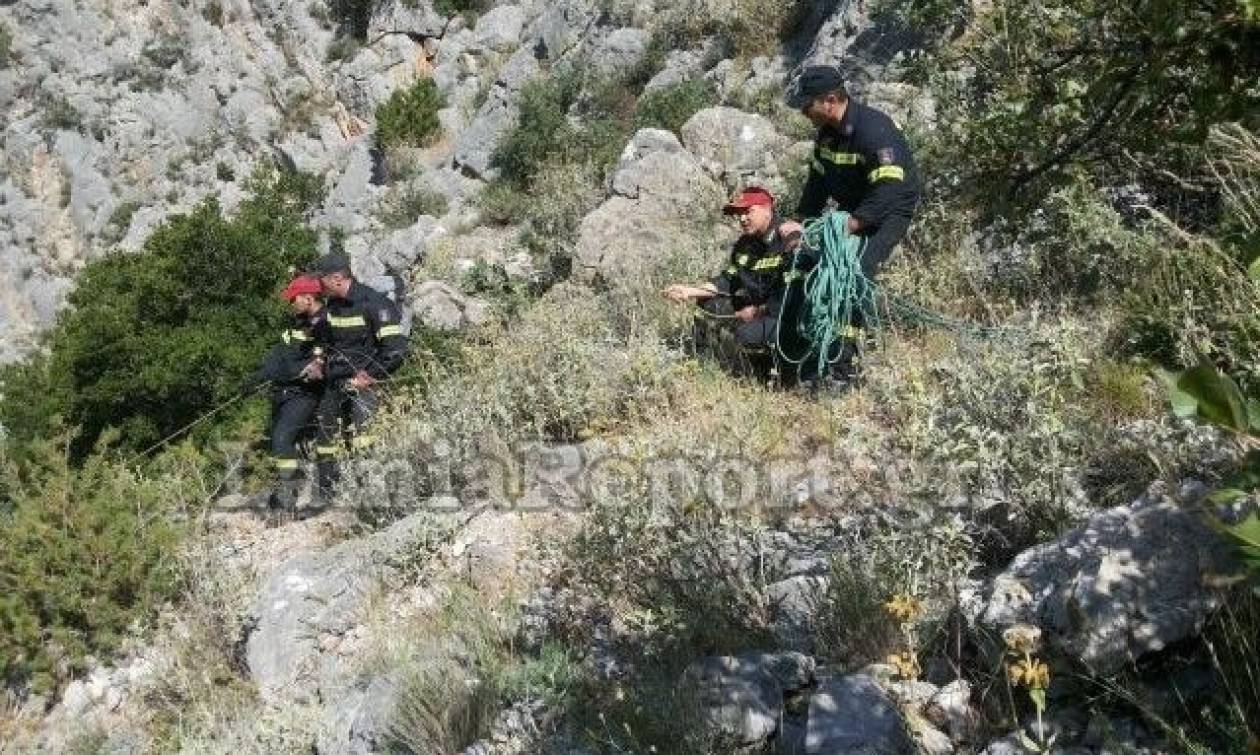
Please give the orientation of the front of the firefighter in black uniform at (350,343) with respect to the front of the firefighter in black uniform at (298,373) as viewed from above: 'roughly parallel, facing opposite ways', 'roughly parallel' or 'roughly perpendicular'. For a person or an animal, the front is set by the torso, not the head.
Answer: roughly parallel

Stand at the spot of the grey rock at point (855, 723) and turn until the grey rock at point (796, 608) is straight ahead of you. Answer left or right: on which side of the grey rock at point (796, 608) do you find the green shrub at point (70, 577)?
left

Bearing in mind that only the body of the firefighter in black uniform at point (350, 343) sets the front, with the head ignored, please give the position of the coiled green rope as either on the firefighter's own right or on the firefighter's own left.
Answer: on the firefighter's own left

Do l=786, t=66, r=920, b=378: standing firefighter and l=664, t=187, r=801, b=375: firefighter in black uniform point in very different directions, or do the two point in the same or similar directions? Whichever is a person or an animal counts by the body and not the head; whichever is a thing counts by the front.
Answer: same or similar directions

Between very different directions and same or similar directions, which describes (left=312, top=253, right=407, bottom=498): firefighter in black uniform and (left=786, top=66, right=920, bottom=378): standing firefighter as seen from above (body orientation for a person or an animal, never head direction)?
same or similar directions

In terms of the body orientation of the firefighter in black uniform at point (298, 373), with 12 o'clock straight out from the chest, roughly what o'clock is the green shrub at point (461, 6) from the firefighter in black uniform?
The green shrub is roughly at 5 o'clock from the firefighter in black uniform.

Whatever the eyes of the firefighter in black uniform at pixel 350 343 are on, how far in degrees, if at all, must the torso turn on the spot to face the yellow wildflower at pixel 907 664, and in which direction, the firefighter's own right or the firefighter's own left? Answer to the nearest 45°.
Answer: approximately 45° to the firefighter's own left

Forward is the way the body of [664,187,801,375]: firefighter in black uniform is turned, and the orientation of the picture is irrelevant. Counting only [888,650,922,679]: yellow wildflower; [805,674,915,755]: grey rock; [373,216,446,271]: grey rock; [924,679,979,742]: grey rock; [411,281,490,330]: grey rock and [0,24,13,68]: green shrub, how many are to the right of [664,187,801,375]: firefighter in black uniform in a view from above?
3

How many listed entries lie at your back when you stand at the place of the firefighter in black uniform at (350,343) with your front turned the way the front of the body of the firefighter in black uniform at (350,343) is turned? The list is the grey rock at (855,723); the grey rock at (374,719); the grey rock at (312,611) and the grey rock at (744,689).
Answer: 0

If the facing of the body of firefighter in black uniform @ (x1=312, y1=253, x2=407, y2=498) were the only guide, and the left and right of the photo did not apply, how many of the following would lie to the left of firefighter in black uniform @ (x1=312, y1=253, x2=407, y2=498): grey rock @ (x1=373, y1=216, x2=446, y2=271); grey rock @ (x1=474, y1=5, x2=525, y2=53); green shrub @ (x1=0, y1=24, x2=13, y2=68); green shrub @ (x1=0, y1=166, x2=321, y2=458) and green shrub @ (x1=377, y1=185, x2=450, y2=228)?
0

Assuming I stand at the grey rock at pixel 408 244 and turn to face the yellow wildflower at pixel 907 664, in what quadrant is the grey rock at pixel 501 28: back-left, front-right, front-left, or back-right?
back-left

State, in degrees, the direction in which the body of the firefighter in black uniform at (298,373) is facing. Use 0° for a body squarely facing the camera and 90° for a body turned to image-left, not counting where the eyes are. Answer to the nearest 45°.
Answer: approximately 45°

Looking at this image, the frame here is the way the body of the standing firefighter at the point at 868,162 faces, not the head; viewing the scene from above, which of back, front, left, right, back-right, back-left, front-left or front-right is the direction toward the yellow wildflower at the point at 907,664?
front-left

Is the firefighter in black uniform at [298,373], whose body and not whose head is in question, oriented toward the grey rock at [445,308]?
no

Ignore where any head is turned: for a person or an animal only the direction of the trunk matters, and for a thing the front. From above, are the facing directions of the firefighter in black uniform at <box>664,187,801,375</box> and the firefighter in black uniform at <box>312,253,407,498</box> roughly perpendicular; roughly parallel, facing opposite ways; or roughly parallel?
roughly parallel

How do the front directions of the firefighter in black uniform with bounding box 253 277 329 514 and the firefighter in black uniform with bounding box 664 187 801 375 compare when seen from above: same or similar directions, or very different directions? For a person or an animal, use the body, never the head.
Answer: same or similar directions

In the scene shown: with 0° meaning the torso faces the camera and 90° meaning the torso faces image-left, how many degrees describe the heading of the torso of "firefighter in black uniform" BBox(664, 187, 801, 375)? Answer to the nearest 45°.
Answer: approximately 45°

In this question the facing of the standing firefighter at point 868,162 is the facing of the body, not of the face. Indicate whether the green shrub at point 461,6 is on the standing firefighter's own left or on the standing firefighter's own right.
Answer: on the standing firefighter's own right
